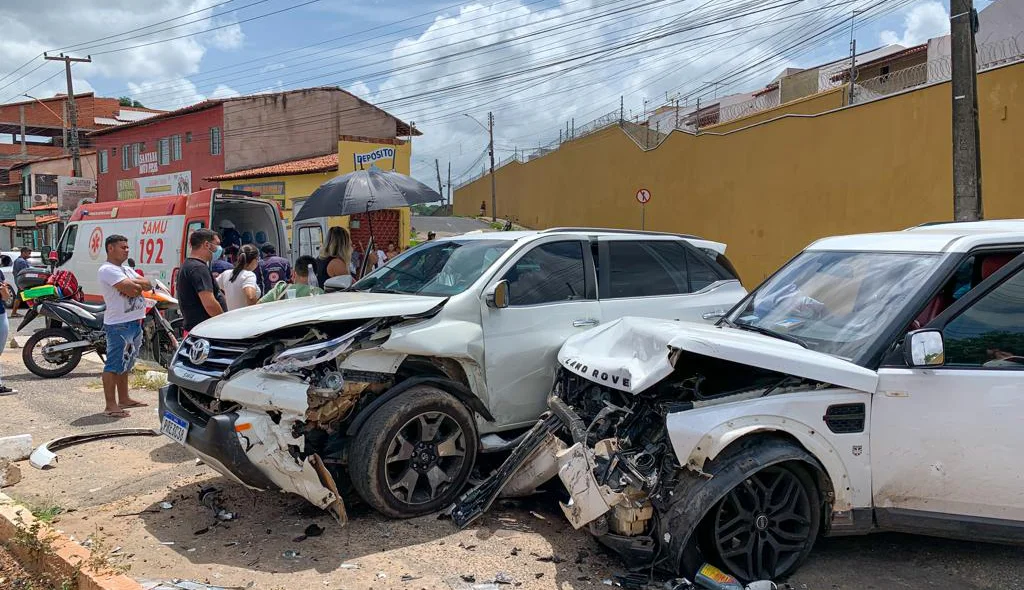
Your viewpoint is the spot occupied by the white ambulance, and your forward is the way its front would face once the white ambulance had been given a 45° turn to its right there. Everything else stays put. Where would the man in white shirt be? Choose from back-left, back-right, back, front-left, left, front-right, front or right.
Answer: back

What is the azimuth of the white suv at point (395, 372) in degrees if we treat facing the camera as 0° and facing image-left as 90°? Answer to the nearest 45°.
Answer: approximately 45°

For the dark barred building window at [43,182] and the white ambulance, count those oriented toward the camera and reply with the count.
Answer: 1

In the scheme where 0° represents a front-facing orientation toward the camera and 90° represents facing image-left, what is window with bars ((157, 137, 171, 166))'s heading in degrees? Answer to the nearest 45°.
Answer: approximately 45°

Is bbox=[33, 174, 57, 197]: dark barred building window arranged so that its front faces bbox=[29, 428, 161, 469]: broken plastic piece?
yes

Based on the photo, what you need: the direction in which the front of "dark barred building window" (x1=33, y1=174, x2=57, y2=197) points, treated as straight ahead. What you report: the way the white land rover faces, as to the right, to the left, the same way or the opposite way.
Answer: to the right
